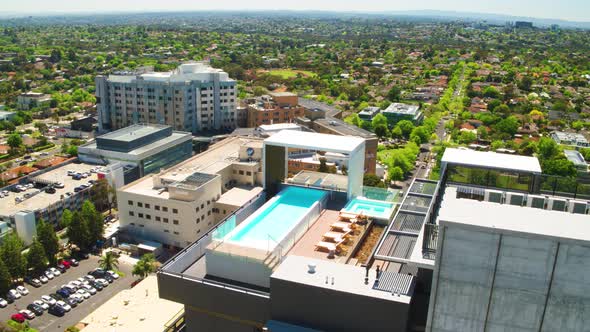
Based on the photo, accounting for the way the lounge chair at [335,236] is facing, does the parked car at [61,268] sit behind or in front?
in front

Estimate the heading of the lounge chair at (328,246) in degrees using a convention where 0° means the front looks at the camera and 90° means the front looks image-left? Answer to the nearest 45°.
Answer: approximately 90°

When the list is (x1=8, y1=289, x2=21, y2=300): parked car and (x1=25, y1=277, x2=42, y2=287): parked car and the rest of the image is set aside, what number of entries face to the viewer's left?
0

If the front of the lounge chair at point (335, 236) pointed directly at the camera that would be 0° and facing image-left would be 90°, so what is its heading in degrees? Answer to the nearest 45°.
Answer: approximately 90°

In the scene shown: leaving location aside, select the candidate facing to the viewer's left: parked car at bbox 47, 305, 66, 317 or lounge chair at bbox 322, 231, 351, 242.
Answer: the lounge chair

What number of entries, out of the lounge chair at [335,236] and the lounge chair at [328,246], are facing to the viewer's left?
2

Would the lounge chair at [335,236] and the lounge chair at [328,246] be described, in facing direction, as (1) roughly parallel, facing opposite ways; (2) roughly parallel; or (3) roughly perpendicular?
roughly parallel

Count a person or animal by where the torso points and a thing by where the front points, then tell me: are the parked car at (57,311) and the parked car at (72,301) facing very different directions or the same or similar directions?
same or similar directions
